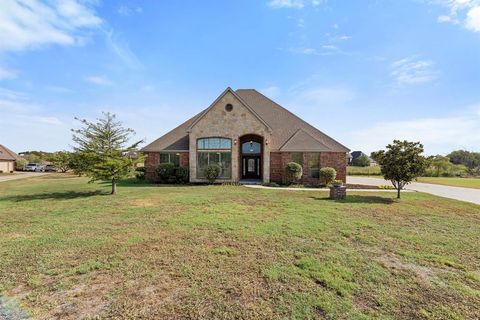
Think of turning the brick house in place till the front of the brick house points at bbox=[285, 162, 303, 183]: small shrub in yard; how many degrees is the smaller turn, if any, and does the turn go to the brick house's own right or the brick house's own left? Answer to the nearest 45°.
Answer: approximately 90° to the brick house's own left

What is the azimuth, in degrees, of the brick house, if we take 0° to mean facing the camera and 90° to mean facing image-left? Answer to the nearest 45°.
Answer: approximately 0°

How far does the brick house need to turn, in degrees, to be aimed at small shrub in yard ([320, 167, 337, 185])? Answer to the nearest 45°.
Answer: approximately 90° to its left

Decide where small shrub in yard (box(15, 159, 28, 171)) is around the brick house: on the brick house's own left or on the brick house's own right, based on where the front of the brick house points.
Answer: on the brick house's own right

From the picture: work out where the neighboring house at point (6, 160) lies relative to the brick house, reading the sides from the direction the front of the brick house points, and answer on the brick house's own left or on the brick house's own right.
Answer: on the brick house's own right

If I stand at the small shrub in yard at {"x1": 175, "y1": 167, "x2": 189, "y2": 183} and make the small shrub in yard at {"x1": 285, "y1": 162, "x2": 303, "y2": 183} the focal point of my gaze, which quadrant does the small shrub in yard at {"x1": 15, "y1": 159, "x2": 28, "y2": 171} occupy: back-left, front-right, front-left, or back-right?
back-left

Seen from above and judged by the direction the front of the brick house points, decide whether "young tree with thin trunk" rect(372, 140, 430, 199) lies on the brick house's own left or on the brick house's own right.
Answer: on the brick house's own left

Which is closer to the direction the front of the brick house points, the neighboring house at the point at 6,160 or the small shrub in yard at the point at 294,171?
the small shrub in yard
